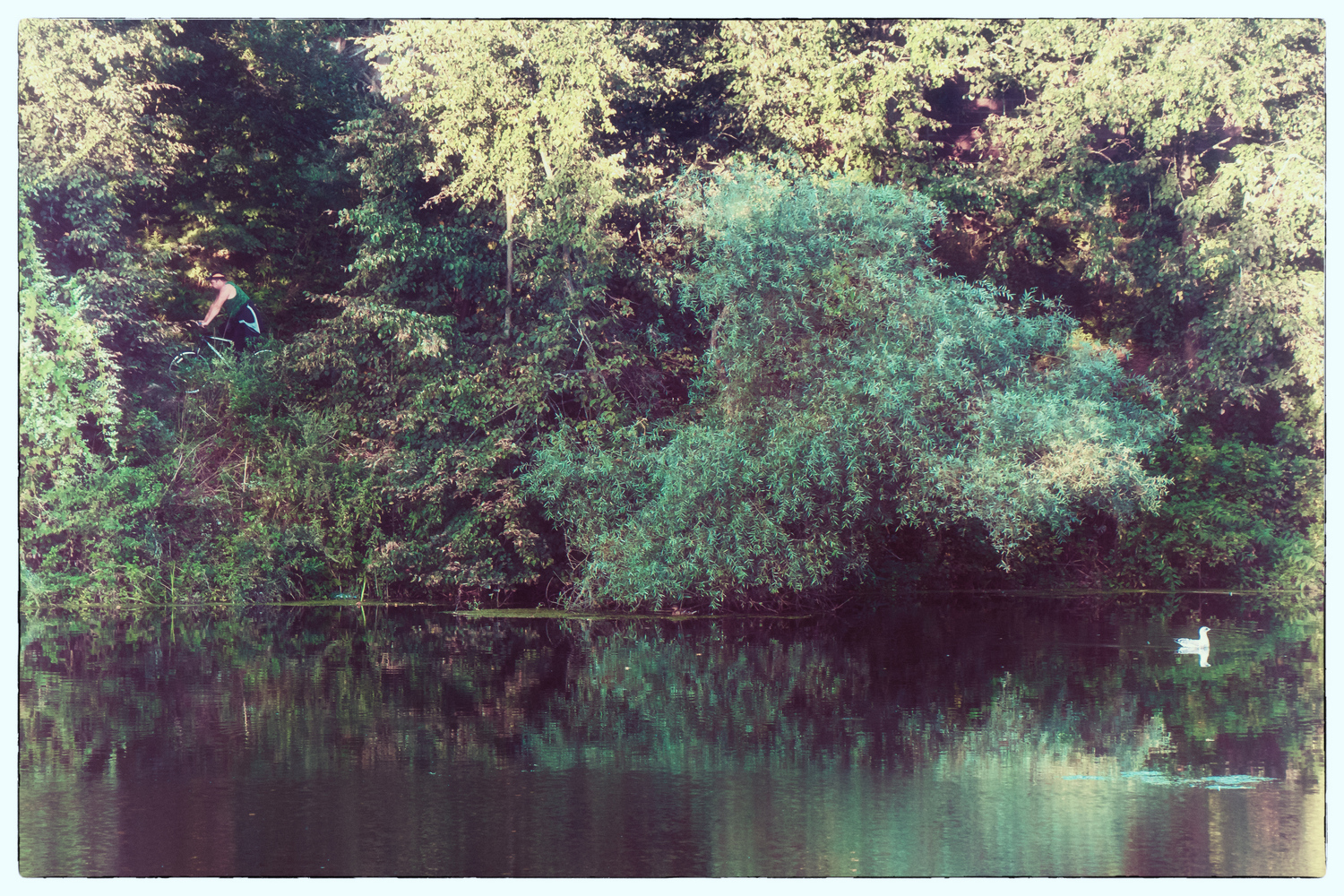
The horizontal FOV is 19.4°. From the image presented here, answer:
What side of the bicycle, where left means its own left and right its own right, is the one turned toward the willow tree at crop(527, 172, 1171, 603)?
back

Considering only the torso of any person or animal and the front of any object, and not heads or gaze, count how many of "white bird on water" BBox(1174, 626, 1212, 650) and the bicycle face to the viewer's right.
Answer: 1

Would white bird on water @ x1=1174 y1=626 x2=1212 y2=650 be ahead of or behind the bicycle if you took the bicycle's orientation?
behind

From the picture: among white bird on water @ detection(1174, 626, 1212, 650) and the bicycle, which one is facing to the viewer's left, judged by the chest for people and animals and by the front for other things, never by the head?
the bicycle

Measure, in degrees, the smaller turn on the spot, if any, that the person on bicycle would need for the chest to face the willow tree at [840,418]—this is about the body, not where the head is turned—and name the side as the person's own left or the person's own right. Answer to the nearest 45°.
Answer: approximately 135° to the person's own left

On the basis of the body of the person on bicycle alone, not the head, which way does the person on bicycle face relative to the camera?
to the viewer's left

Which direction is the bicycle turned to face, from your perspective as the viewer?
facing to the left of the viewer

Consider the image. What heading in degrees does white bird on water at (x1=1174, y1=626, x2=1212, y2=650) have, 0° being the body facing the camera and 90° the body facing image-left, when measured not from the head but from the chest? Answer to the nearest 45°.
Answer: approximately 270°

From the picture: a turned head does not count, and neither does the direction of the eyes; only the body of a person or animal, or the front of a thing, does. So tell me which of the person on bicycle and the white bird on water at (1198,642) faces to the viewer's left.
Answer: the person on bicycle

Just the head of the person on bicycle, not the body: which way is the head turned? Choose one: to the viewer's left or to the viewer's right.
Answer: to the viewer's left

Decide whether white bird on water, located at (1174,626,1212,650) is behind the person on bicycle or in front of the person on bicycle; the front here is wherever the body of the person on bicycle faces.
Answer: behind

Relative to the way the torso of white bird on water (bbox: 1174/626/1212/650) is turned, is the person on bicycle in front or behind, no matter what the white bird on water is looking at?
behind
